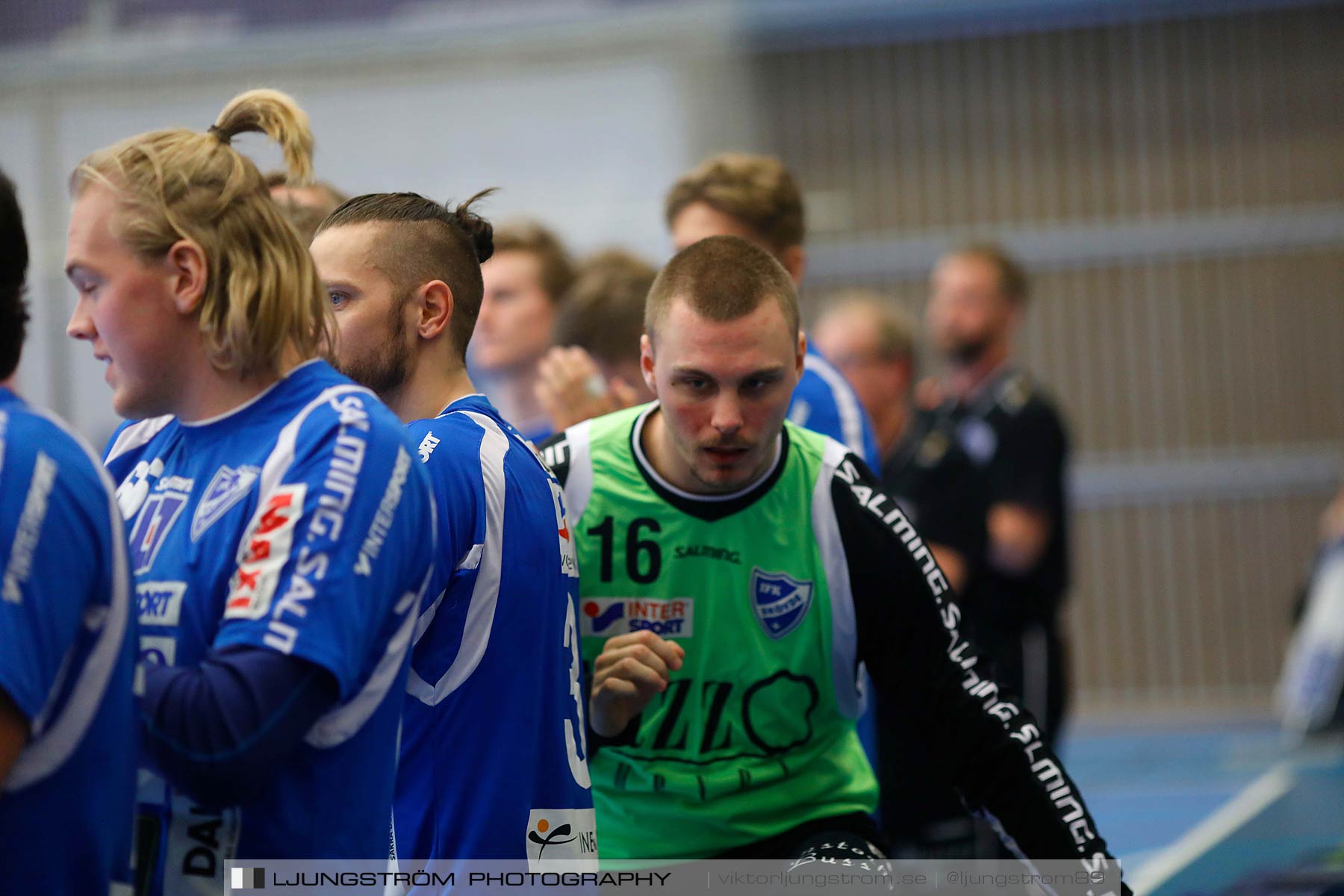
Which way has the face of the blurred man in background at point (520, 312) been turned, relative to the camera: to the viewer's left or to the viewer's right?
to the viewer's left

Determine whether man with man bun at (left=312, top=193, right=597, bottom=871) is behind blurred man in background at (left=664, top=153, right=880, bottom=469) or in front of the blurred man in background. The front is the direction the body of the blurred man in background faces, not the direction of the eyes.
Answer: in front

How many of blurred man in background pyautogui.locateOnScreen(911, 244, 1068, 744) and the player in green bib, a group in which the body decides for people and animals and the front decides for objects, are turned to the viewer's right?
0

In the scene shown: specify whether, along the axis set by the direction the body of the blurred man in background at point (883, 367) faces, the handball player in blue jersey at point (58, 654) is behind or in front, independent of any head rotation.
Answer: in front

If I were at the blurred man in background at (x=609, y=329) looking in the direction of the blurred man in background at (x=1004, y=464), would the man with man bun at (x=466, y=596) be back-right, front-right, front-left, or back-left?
back-right

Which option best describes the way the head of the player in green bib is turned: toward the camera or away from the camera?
toward the camera

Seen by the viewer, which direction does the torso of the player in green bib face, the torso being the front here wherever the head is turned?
toward the camera

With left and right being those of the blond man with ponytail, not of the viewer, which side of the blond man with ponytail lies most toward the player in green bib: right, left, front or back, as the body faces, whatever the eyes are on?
back

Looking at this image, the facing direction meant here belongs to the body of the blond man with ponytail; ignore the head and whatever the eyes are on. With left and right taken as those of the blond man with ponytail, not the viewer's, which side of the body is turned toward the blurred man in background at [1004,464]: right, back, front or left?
back

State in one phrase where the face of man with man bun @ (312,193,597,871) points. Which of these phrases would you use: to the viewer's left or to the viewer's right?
to the viewer's left

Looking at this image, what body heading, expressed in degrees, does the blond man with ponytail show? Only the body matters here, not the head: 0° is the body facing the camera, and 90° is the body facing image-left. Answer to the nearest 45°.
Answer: approximately 45°

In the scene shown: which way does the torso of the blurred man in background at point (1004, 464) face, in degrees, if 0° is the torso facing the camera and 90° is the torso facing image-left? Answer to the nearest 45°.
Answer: approximately 45°

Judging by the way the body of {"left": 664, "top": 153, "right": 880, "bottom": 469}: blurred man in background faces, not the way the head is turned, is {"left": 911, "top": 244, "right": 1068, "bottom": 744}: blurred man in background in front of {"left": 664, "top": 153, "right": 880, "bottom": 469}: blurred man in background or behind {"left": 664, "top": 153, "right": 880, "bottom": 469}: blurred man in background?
behind
